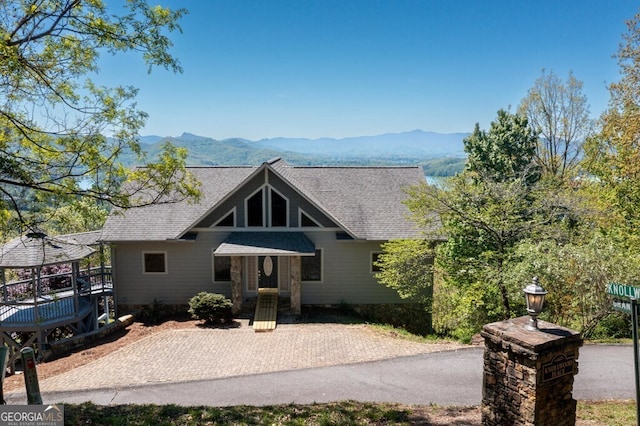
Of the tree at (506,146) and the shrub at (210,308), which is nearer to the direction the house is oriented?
the shrub

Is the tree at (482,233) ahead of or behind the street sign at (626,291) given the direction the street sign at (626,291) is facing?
behind

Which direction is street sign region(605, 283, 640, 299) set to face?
toward the camera

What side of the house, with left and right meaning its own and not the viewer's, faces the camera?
front

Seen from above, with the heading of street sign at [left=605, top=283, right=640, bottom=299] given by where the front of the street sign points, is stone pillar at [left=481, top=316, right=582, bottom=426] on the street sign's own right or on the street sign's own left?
on the street sign's own right

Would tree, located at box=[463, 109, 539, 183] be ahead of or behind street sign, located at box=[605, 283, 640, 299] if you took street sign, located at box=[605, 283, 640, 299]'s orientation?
behind

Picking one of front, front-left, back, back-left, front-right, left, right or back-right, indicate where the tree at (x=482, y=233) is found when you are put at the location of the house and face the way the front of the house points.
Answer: front-left
